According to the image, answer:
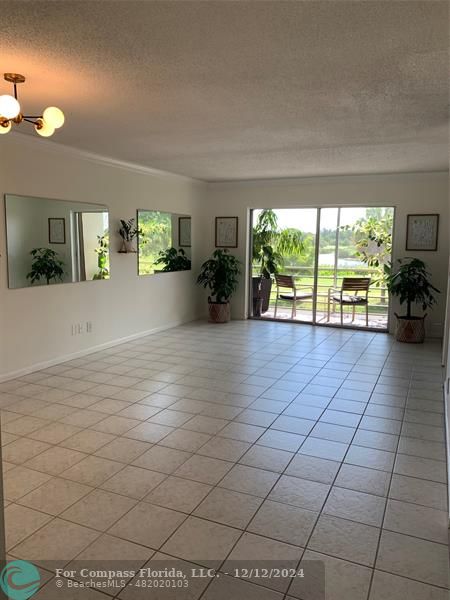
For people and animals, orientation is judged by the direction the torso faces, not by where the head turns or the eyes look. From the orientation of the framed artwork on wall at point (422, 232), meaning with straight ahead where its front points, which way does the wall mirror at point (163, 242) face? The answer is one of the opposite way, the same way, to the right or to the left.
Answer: to the left

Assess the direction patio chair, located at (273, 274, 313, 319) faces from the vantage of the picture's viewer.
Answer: facing away from the viewer and to the right of the viewer

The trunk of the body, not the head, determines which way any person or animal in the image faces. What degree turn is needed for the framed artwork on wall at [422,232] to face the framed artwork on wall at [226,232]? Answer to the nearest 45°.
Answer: approximately 90° to its right

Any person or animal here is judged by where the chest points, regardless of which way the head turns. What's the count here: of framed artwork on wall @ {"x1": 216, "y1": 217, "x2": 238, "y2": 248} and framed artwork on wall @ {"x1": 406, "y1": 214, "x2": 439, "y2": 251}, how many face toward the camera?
2

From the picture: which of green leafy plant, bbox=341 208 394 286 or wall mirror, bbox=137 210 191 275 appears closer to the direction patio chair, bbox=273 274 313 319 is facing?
the green leafy plant
